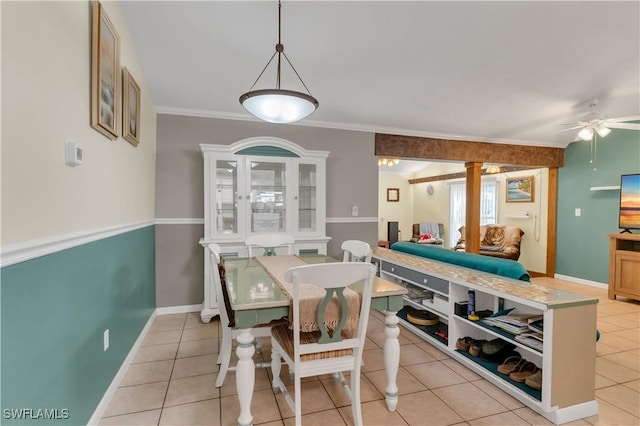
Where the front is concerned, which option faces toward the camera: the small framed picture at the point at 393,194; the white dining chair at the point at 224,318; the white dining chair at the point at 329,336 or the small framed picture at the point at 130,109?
the small framed picture at the point at 393,194

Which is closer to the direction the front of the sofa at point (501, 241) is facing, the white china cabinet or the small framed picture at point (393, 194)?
the white china cabinet

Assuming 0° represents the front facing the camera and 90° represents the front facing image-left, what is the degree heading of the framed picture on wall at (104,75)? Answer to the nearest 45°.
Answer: approximately 270°

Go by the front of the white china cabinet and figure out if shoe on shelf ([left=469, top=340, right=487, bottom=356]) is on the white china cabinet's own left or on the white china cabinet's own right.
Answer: on the white china cabinet's own left

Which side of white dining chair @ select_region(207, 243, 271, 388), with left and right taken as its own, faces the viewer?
right

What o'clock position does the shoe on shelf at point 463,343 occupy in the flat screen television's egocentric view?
The shoe on shelf is roughly at 11 o'clock from the flat screen television.

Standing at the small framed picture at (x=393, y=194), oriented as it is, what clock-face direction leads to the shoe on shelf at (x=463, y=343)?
The shoe on shelf is roughly at 12 o'clock from the small framed picture.

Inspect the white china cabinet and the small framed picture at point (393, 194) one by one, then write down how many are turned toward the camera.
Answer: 2
